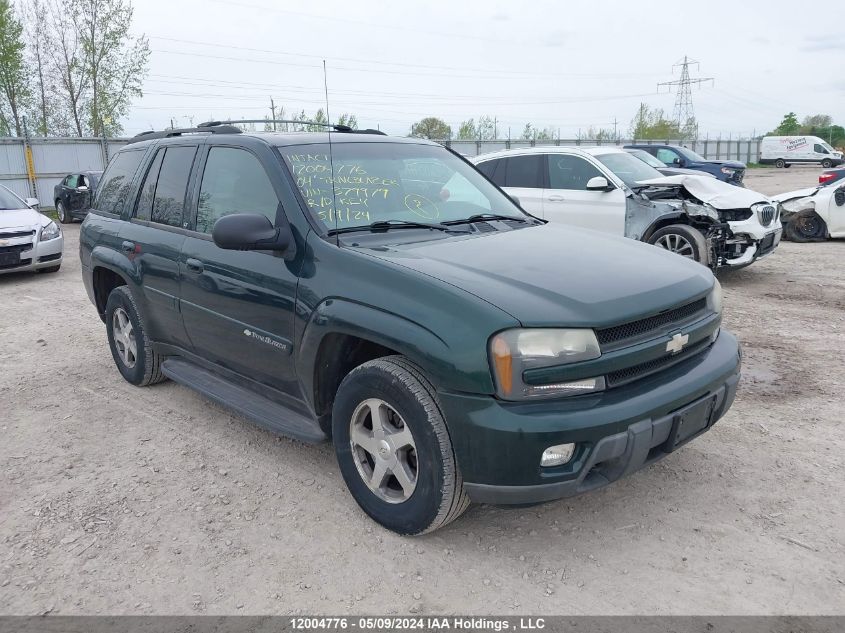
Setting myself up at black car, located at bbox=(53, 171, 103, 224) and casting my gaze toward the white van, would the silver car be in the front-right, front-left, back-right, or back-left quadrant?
back-right

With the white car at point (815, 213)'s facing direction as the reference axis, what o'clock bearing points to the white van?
The white van is roughly at 3 o'clock from the white car.

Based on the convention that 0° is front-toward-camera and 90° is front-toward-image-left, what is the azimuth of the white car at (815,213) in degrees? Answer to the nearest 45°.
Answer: approximately 90°

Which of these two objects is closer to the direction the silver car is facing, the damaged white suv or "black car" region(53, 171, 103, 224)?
the damaged white suv

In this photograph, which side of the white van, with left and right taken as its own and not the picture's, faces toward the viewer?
right

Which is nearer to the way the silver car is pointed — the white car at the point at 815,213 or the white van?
the white car

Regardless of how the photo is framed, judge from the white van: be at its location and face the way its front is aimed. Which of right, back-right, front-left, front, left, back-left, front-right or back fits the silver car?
right

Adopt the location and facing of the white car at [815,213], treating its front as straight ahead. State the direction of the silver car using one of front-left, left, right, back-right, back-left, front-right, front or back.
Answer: front-left

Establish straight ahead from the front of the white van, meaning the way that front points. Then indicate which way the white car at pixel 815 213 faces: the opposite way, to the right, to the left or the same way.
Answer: the opposite way

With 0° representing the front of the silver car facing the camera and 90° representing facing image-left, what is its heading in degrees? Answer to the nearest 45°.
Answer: approximately 315°

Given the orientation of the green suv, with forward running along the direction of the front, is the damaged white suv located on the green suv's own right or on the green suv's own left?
on the green suv's own left
